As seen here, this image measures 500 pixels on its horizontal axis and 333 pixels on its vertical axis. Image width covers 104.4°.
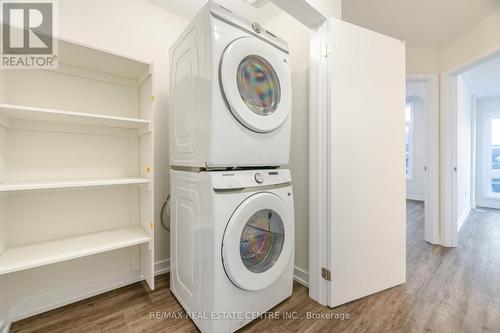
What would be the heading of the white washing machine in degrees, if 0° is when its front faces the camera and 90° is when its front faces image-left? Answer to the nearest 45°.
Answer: approximately 315°

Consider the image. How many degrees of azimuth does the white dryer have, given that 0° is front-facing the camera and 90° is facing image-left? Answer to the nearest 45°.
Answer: approximately 315°

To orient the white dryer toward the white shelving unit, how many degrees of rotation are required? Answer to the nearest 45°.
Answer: approximately 135° to its right

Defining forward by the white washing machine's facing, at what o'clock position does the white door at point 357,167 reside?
The white door is roughly at 10 o'clock from the white washing machine.

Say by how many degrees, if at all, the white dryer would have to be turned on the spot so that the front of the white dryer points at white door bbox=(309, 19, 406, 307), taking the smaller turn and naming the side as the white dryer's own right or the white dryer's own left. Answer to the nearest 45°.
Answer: approximately 45° to the white dryer's own left
